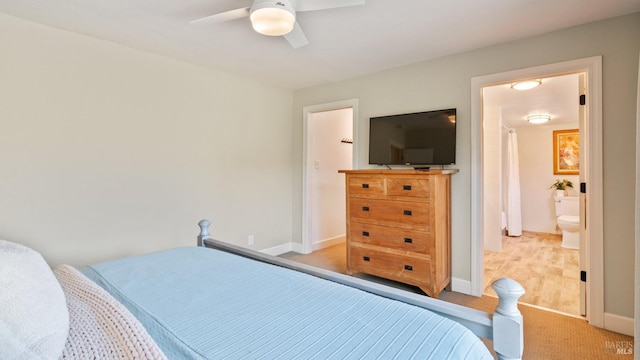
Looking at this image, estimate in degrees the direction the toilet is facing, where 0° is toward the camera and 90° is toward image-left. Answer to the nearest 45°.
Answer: approximately 0°

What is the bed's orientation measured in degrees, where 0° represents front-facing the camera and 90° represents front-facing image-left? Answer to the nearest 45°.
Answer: approximately 225°

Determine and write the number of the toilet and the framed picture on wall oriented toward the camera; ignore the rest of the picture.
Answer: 2

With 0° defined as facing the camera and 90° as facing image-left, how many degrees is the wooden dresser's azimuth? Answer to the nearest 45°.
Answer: approximately 45°

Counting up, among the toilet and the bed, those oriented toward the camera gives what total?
1

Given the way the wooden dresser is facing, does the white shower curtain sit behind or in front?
behind
